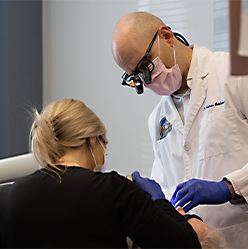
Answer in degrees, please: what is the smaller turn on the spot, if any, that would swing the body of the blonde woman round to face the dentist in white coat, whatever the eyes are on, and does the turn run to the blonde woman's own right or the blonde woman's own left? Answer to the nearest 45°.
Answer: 0° — they already face them

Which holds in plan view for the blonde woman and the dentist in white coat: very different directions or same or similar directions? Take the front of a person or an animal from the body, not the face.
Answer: very different directions

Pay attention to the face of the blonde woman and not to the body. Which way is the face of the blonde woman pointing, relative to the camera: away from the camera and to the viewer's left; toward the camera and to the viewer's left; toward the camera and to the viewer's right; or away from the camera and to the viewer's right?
away from the camera and to the viewer's right

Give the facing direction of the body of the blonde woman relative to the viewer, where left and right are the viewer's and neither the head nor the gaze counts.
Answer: facing away from the viewer and to the right of the viewer

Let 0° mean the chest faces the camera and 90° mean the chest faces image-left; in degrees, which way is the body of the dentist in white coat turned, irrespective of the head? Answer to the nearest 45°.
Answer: approximately 45°
